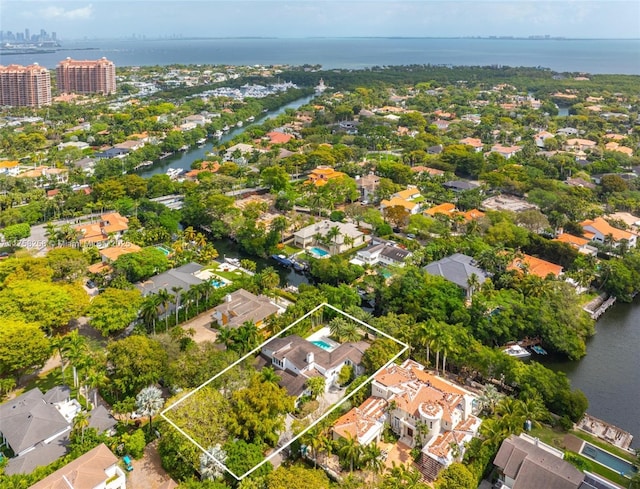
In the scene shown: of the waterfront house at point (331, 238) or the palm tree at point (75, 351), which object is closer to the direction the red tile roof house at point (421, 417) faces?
the palm tree

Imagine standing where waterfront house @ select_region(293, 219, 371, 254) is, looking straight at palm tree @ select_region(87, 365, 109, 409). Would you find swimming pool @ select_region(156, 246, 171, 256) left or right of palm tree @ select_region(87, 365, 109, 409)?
right

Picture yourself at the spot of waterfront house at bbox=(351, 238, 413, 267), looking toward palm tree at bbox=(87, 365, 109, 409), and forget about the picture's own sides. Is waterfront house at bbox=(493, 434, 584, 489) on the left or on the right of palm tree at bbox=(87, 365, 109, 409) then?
left

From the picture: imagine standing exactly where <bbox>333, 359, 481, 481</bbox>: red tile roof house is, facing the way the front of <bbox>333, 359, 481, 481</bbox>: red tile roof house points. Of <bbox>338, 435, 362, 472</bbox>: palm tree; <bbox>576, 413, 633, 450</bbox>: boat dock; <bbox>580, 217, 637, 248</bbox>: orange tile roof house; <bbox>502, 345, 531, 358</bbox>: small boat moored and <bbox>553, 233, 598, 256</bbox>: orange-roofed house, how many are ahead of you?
1

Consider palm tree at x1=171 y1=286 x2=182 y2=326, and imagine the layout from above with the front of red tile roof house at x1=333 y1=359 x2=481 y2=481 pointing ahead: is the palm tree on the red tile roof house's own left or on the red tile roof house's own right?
on the red tile roof house's own right

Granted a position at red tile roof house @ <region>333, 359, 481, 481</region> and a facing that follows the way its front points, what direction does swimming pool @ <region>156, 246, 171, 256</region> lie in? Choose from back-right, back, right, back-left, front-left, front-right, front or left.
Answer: right

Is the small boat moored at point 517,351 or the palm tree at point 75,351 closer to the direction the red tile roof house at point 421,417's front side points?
the palm tree

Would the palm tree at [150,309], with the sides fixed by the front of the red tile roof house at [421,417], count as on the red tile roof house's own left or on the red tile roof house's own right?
on the red tile roof house's own right

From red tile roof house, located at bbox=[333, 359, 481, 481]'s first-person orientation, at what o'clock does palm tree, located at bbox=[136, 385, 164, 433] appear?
The palm tree is roughly at 1 o'clock from the red tile roof house.

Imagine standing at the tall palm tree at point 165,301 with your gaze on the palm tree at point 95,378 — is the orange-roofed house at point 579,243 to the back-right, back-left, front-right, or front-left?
back-left

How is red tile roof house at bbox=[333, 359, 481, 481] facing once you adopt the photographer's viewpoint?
facing the viewer and to the left of the viewer

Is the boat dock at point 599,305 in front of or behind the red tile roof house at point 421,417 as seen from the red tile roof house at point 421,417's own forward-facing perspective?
behind

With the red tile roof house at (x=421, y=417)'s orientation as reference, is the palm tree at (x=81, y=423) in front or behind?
in front

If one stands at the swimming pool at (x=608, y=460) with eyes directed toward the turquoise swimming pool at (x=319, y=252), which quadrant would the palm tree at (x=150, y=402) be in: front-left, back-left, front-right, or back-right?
front-left

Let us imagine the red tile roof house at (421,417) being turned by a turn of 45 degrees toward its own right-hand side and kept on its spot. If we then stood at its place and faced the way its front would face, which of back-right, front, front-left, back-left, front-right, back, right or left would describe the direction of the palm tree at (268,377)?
front

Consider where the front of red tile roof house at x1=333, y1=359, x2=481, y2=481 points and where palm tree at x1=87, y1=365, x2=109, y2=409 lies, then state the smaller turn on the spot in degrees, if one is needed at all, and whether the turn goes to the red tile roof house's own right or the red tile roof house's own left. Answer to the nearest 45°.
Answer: approximately 45° to the red tile roof house's own right
